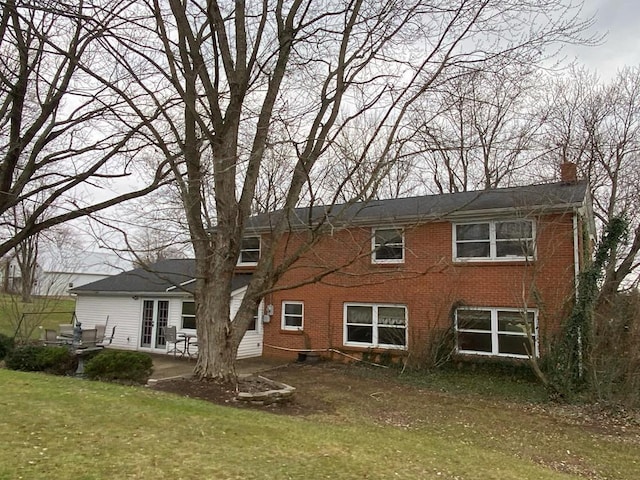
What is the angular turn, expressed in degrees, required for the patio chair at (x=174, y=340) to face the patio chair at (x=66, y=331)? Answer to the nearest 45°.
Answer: approximately 135° to its right

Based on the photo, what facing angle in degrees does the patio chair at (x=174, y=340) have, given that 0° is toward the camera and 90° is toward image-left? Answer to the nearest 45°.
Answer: approximately 315°

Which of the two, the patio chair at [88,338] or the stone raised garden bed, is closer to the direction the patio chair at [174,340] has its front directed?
the stone raised garden bed

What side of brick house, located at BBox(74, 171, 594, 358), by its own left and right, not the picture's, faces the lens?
back

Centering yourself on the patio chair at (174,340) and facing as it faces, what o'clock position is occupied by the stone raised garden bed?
The stone raised garden bed is roughly at 1 o'clock from the patio chair.
